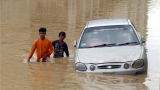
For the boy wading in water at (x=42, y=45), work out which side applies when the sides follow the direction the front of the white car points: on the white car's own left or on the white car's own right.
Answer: on the white car's own right

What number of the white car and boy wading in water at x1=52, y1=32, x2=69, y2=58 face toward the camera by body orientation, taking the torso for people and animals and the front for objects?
2

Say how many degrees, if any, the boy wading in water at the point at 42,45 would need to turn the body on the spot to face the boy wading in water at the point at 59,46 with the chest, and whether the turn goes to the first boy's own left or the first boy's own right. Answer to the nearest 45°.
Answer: approximately 135° to the first boy's own left

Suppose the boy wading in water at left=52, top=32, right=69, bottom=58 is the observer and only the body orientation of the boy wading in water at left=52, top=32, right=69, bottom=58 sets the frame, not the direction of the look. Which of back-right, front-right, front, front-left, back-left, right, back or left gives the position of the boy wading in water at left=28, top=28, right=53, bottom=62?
front-right

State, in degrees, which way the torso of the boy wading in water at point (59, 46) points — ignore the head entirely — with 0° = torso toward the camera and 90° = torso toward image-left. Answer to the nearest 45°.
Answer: approximately 0°

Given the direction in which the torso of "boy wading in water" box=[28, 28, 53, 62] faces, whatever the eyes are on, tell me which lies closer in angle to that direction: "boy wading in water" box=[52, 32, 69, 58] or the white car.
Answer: the white car

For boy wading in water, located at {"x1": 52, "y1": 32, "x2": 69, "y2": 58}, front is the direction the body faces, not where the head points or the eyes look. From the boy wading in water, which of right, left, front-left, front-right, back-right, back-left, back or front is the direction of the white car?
front-left

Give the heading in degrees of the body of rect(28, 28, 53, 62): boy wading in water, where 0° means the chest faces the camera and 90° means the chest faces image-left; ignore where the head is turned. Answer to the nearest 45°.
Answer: approximately 0°
